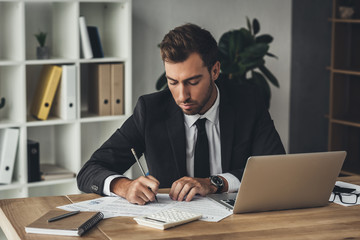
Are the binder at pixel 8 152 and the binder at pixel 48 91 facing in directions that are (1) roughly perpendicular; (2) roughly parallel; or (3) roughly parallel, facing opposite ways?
roughly parallel

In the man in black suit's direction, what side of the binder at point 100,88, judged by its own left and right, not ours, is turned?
front

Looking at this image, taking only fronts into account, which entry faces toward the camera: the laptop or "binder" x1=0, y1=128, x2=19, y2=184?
the binder

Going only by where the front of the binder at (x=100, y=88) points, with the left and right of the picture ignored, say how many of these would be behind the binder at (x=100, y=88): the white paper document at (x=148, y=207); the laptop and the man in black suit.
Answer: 0

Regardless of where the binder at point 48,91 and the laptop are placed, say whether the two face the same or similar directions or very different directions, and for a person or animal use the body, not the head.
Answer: very different directions

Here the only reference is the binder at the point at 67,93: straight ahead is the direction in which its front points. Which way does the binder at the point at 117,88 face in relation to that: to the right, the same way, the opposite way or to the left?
the same way

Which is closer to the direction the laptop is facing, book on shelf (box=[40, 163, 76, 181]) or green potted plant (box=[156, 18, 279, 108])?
the book on shelf

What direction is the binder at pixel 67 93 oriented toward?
toward the camera

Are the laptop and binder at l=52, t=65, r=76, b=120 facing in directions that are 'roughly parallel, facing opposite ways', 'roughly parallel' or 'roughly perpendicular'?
roughly parallel, facing opposite ways

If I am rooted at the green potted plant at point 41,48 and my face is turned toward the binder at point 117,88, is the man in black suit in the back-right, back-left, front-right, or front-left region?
front-right

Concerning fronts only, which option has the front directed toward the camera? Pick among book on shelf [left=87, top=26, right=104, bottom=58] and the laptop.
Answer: the book on shelf

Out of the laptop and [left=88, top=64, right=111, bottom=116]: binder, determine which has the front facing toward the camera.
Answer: the binder

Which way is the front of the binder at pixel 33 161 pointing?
toward the camera

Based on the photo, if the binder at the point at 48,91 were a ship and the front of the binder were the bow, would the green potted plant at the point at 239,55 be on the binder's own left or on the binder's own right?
on the binder's own left

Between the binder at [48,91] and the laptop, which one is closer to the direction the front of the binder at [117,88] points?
the laptop
